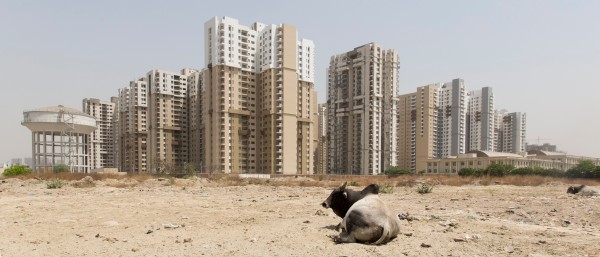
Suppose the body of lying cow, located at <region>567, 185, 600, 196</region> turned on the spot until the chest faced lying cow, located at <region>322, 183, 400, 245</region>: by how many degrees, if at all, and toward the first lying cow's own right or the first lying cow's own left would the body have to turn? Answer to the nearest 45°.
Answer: approximately 90° to the first lying cow's own left

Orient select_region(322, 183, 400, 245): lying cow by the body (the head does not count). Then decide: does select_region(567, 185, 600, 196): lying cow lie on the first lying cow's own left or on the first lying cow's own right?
on the first lying cow's own right

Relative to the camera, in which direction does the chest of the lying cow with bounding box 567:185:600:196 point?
to the viewer's left

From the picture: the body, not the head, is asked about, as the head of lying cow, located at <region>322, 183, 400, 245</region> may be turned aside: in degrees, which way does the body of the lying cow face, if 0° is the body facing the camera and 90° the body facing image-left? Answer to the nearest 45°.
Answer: approximately 135°

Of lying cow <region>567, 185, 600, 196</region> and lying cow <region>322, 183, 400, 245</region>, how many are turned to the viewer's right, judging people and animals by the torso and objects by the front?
0
